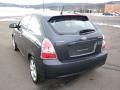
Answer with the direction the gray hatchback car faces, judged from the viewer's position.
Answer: facing away from the viewer and to the left of the viewer
